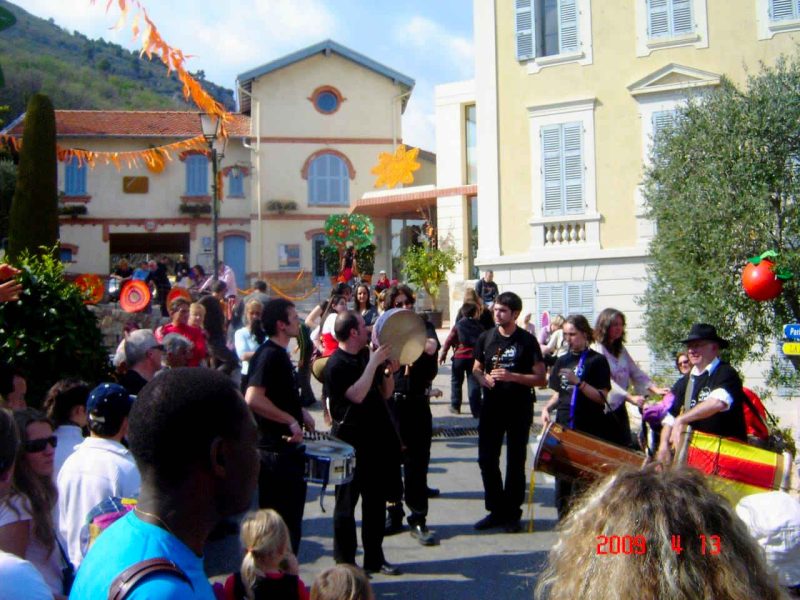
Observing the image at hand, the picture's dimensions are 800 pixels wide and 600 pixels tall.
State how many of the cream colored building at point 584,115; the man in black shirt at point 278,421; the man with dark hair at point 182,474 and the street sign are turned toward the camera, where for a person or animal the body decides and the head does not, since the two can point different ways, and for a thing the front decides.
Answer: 2

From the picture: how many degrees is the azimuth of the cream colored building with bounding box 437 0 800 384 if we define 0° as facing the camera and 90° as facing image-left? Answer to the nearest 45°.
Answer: approximately 0°

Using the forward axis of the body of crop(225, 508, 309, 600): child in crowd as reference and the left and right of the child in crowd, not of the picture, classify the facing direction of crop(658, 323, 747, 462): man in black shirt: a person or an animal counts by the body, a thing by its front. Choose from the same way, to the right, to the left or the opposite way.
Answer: to the left

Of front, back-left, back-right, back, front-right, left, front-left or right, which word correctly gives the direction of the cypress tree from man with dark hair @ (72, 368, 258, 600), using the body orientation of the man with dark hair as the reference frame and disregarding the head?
front-left

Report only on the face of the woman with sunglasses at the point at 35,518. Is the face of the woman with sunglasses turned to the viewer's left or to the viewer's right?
to the viewer's right

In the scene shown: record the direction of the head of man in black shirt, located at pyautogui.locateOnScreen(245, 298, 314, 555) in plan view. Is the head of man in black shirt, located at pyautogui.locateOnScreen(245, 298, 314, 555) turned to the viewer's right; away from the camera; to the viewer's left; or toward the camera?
to the viewer's right

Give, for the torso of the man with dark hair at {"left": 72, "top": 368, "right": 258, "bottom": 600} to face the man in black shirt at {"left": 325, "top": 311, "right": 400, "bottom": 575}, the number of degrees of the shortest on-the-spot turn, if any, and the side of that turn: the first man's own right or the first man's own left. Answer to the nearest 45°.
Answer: approximately 45° to the first man's own left

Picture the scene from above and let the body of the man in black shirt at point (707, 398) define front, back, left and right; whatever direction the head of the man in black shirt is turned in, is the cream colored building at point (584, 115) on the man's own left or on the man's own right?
on the man's own right

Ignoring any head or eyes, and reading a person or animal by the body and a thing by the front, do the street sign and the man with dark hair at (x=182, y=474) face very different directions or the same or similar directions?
very different directions

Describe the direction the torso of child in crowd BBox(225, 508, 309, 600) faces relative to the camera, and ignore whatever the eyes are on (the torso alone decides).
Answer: away from the camera

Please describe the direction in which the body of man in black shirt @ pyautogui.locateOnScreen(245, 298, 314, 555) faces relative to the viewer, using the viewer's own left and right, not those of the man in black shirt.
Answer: facing to the right of the viewer

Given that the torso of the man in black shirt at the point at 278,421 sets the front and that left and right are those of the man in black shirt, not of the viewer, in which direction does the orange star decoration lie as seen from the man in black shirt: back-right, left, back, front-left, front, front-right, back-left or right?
left

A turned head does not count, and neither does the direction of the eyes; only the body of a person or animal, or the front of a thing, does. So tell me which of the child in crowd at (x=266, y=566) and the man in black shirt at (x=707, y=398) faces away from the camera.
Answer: the child in crowd
